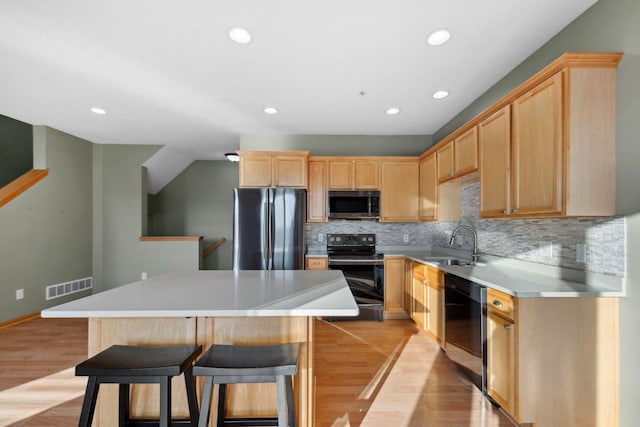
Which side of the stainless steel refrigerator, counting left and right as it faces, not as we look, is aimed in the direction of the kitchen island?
front

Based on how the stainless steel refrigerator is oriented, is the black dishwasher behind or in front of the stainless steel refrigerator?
in front

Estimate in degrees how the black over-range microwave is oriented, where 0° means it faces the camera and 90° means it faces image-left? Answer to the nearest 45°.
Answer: approximately 0°

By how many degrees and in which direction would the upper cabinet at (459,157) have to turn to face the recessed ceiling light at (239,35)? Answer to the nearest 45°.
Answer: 0° — it already faces it

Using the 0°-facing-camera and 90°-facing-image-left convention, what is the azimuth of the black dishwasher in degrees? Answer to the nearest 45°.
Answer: approximately 45°

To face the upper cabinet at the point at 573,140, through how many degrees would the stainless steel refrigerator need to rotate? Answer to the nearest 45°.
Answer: approximately 45° to its left

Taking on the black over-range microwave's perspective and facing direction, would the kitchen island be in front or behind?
in front

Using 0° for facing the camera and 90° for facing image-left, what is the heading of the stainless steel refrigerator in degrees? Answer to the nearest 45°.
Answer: approximately 0°

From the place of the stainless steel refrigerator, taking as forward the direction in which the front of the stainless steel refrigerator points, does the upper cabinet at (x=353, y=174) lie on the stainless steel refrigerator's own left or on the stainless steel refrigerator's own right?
on the stainless steel refrigerator's own left
